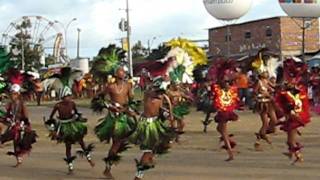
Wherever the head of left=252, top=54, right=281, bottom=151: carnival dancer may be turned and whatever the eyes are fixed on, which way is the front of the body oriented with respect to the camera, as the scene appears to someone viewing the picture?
toward the camera

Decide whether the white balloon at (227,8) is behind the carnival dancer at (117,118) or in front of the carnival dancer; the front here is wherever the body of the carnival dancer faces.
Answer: behind

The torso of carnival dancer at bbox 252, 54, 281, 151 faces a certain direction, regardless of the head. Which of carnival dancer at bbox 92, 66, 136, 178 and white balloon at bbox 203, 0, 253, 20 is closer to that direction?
the carnival dancer

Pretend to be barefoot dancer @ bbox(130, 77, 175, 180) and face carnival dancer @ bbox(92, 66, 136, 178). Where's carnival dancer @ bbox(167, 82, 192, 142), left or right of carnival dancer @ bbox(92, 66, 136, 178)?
right

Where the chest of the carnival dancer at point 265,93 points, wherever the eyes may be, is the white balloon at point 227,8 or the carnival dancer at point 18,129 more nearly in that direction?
the carnival dancer

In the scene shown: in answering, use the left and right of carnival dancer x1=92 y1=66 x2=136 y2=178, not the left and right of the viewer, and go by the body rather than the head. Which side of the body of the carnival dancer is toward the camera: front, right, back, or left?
front

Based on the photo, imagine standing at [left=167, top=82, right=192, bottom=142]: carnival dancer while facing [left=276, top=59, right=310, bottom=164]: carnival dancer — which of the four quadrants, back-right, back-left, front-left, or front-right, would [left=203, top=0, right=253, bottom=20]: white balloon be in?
back-left

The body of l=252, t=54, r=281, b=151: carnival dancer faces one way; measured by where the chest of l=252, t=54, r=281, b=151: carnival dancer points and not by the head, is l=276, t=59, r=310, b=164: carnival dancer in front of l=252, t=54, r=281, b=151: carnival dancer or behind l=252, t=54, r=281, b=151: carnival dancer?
in front
